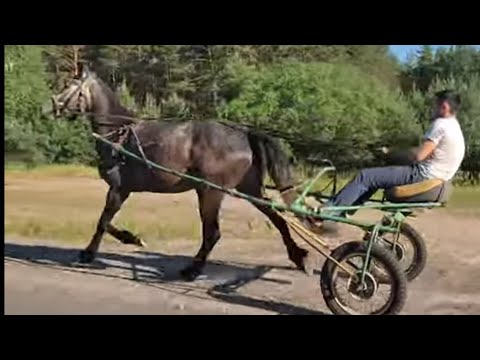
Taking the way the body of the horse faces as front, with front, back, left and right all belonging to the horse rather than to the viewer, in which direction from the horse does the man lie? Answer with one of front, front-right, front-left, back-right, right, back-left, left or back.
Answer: back-left

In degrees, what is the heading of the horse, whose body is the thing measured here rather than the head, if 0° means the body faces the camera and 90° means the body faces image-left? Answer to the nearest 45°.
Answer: approximately 90°
